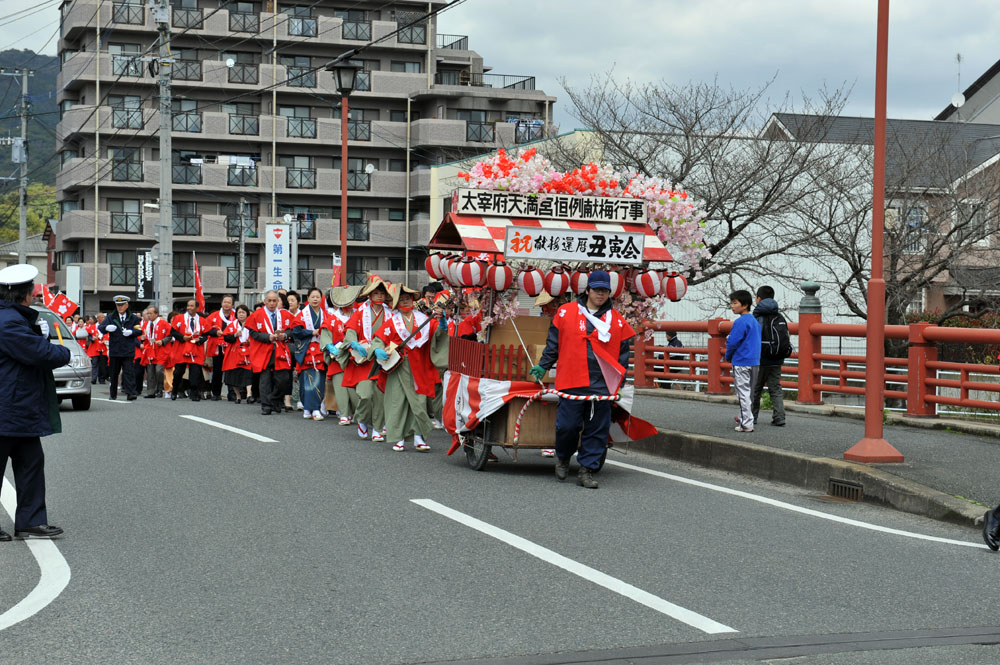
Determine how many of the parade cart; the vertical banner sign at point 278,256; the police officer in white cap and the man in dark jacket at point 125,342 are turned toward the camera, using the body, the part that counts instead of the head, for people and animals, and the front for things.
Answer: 3

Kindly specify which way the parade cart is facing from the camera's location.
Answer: facing the viewer

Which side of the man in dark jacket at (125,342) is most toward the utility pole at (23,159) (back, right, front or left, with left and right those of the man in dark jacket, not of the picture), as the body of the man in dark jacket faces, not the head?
back

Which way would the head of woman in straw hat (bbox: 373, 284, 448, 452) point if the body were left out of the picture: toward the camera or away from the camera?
toward the camera

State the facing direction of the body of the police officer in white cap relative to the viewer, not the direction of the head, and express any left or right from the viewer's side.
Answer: facing to the right of the viewer

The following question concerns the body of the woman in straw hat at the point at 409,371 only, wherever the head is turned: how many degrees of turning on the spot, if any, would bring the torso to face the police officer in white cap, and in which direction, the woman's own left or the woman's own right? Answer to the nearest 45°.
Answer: approximately 45° to the woman's own right

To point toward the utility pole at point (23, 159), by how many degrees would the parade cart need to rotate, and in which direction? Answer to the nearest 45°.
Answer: approximately 135° to its right

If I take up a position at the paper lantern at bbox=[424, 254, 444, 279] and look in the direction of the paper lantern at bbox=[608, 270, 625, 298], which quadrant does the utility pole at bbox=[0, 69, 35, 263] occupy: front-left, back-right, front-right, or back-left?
back-left

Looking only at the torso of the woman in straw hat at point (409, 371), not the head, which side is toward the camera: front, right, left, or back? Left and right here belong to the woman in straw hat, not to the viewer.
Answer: front

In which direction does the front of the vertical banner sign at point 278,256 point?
toward the camera

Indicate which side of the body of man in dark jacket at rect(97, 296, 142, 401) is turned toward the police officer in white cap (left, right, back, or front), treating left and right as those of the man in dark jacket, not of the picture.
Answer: front

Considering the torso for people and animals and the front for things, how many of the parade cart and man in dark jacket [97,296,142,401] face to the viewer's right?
0

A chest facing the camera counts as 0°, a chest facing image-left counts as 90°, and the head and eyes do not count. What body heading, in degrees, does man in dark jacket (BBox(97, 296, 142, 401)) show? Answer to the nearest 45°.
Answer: approximately 0°

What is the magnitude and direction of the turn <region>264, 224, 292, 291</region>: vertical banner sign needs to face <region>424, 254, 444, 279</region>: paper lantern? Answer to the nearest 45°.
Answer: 0° — it already faces it

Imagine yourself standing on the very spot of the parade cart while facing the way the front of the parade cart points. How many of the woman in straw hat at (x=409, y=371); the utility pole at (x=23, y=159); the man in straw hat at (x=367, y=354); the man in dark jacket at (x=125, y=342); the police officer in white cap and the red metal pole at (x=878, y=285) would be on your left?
1

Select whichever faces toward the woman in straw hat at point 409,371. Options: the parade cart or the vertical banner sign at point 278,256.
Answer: the vertical banner sign

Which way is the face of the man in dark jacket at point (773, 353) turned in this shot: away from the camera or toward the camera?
away from the camera

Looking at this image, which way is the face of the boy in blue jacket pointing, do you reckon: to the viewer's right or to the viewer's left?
to the viewer's left

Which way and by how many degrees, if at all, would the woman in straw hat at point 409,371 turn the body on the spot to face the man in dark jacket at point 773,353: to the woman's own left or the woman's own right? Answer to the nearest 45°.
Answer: approximately 90° to the woman's own left
